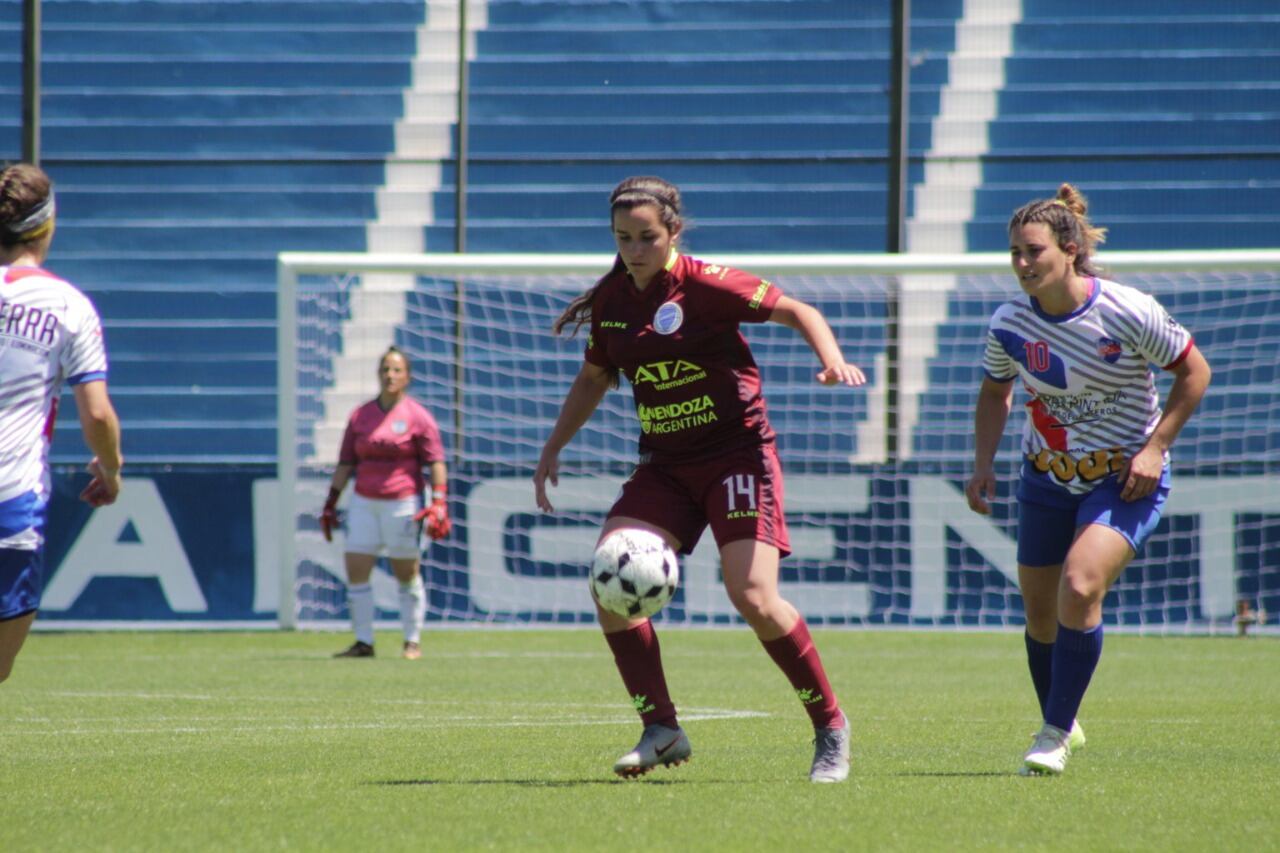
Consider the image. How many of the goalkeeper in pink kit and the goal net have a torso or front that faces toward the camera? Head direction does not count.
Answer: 2

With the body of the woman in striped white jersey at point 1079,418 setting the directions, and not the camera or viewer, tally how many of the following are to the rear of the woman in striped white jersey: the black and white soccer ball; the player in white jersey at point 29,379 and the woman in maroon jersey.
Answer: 0

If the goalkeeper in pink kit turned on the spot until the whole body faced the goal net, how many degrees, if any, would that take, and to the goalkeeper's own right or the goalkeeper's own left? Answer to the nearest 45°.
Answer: approximately 135° to the goalkeeper's own left

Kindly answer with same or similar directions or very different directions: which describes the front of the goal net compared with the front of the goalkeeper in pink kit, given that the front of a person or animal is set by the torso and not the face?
same or similar directions

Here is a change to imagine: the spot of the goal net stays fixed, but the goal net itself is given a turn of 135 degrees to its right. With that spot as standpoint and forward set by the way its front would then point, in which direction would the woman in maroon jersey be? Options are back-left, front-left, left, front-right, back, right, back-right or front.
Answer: back-left

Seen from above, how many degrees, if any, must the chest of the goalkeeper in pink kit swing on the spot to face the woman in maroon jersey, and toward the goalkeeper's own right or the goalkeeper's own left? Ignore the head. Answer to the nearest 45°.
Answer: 0° — they already face them

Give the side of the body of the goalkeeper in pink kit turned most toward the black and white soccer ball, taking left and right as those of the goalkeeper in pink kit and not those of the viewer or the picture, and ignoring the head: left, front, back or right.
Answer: front

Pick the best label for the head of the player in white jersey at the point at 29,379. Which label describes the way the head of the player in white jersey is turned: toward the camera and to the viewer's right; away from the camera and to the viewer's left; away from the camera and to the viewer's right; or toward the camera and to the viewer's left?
away from the camera and to the viewer's right

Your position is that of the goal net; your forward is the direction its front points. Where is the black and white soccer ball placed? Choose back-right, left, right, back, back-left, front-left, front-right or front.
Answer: front

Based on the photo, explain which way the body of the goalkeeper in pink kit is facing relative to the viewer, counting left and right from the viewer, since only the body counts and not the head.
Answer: facing the viewer

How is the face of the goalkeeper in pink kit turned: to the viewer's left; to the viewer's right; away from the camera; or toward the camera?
toward the camera
